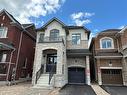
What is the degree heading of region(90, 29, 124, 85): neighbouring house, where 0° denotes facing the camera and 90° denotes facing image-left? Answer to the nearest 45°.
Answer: approximately 0°

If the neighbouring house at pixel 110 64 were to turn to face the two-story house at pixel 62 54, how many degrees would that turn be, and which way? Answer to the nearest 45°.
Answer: approximately 90° to its right

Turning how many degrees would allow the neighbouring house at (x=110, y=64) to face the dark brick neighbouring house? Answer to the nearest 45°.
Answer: approximately 90° to its right

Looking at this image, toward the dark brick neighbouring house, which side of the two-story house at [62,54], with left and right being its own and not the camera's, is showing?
right

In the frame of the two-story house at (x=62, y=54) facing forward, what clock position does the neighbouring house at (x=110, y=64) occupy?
The neighbouring house is roughly at 9 o'clock from the two-story house.

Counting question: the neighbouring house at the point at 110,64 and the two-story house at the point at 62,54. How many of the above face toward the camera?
2

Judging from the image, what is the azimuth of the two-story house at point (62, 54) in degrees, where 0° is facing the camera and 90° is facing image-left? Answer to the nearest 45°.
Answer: approximately 0°
